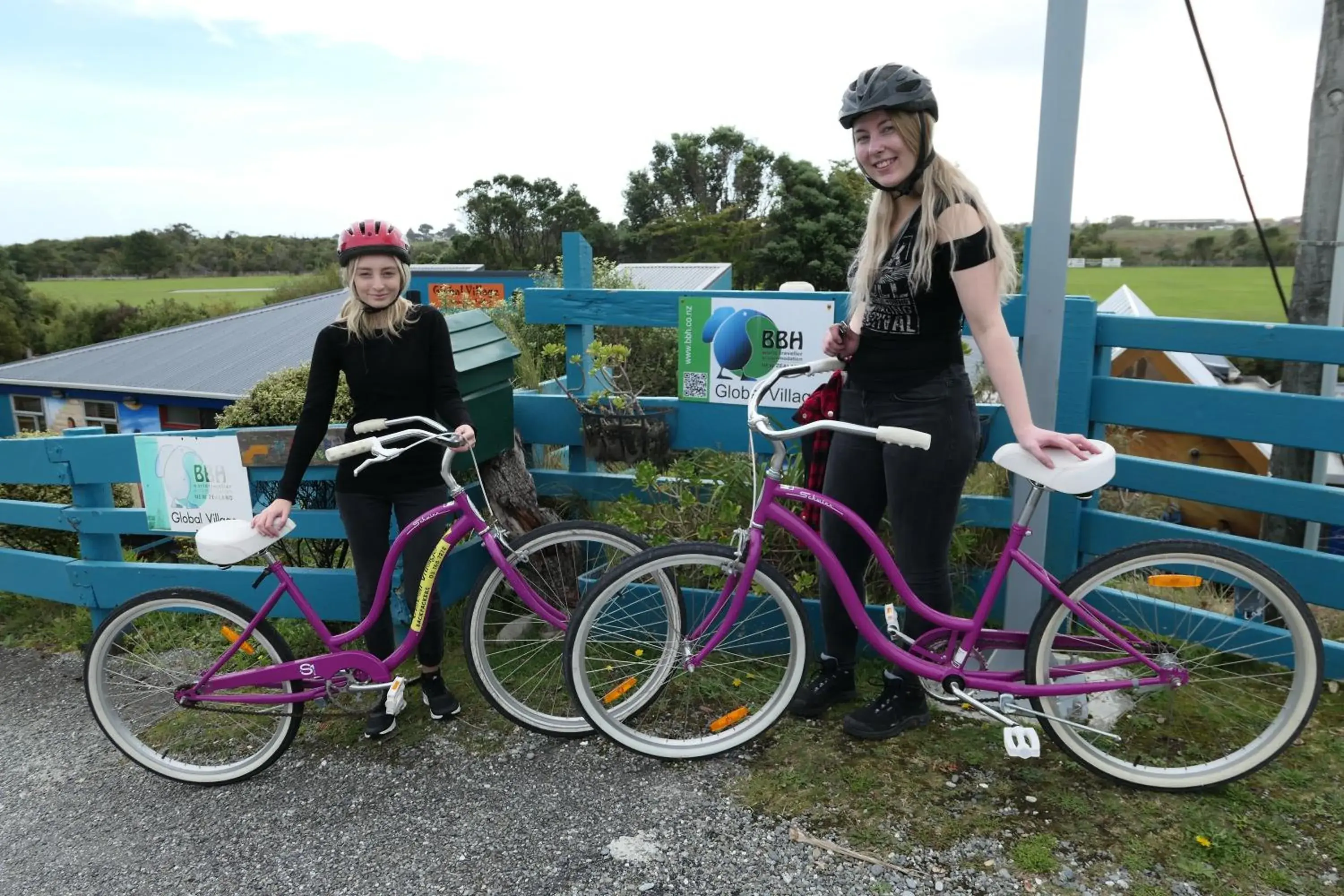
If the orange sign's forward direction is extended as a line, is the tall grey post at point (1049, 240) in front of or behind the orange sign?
in front

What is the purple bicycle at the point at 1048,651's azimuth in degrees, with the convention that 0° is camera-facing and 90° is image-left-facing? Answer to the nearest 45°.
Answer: approximately 90°

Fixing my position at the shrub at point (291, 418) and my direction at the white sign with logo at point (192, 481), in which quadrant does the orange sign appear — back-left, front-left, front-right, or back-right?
back-right

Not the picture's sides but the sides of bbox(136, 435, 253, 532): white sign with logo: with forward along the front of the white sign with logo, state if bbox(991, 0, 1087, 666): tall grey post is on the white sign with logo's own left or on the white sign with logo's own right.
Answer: on the white sign with logo's own left

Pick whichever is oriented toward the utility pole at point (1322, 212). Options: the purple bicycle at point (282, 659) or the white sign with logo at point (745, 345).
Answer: the purple bicycle

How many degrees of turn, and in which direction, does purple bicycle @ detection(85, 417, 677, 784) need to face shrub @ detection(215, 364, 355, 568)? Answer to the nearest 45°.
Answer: approximately 90° to its left

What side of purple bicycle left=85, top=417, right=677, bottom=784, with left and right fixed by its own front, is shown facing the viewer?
right

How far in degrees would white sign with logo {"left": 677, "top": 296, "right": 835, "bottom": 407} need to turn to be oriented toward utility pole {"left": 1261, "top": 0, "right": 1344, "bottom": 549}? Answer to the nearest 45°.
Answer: approximately 90° to its left

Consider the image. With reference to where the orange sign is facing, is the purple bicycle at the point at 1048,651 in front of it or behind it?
in front

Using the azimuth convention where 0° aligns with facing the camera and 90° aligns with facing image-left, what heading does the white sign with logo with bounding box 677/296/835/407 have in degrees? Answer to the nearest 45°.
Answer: approximately 0°

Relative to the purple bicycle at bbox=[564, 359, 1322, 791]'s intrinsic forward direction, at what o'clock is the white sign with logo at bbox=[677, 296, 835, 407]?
The white sign with logo is roughly at 1 o'clock from the purple bicycle.

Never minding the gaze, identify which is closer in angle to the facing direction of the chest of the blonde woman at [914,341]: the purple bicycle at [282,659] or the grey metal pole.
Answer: the purple bicycle

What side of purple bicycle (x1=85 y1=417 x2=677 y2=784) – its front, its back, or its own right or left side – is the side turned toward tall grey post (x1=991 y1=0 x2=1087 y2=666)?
front

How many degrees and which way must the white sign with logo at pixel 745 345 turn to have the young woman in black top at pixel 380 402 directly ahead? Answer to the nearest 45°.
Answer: approximately 45° to its right

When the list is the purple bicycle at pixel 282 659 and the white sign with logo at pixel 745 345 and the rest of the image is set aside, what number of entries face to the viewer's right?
1
